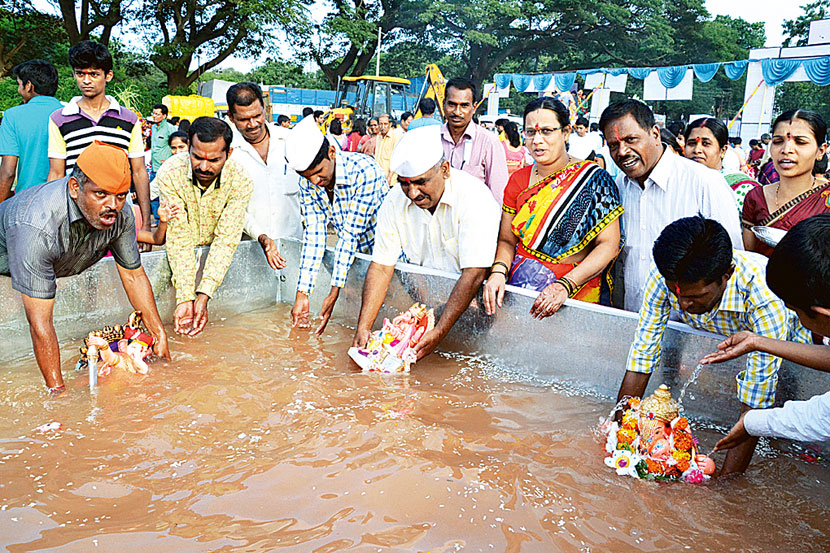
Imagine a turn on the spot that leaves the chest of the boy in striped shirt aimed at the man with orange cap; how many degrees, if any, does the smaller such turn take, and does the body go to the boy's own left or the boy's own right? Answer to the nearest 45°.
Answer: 0° — they already face them

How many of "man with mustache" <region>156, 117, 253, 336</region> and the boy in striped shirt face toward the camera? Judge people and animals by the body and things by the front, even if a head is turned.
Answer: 2

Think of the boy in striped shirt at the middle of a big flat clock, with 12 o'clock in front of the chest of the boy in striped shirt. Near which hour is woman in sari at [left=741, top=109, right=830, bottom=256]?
The woman in sari is roughly at 10 o'clock from the boy in striped shirt.

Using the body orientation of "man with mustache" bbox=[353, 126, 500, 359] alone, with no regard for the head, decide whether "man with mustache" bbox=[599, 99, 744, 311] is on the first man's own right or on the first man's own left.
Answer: on the first man's own left

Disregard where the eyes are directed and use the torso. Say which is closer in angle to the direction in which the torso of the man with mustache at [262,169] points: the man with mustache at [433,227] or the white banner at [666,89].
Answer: the man with mustache

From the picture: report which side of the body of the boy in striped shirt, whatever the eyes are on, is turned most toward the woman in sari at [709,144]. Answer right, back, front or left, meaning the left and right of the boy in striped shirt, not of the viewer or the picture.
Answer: left

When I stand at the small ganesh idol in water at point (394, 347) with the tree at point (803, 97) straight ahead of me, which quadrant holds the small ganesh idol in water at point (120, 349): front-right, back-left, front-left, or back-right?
back-left

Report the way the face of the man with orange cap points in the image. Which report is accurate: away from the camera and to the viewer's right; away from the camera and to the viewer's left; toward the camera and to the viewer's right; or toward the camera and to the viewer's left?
toward the camera and to the viewer's right

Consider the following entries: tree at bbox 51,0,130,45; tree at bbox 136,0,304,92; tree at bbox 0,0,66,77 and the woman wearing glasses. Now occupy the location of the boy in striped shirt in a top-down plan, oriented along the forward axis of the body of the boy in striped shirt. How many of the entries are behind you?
3

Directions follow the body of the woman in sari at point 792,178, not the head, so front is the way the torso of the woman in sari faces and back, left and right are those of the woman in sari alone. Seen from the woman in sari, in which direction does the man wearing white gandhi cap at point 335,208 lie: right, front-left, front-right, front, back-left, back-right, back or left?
front-right

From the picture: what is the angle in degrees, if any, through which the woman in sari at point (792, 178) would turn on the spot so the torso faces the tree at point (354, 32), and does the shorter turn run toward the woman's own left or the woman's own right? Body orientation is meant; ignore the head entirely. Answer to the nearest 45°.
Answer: approximately 90° to the woman's own right

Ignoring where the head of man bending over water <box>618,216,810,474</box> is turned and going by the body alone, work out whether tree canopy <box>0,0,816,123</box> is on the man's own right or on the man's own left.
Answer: on the man's own right

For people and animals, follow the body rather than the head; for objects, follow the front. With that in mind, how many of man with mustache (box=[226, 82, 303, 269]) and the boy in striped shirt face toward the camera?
2

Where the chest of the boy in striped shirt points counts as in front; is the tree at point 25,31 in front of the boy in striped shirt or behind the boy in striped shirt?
behind
